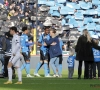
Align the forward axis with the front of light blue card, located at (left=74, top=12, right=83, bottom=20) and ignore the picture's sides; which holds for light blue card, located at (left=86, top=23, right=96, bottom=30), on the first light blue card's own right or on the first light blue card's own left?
on the first light blue card's own left

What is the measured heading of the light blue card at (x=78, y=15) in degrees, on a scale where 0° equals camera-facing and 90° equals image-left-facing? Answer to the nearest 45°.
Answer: approximately 45°
